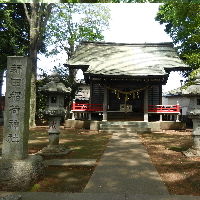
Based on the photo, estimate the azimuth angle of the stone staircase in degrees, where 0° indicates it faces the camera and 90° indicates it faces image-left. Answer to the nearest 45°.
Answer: approximately 0°

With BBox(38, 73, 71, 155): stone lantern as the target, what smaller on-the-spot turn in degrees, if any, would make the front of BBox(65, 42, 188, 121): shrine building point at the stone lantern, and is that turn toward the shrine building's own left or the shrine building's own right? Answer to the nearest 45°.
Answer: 0° — it already faces it

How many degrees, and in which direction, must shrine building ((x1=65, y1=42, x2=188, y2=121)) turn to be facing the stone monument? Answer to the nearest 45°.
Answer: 0° — it already faces it

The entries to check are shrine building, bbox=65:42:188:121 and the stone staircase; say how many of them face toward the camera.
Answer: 2

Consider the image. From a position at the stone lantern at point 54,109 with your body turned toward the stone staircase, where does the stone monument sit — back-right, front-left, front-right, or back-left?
back-right

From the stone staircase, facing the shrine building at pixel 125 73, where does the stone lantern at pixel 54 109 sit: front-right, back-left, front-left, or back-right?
back-left

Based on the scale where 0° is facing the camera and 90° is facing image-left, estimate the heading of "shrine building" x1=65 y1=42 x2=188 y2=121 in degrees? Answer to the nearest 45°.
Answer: approximately 0°

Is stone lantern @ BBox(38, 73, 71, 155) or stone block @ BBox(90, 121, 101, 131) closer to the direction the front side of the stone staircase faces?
the stone lantern

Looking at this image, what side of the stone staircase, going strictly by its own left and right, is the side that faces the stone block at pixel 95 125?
right
